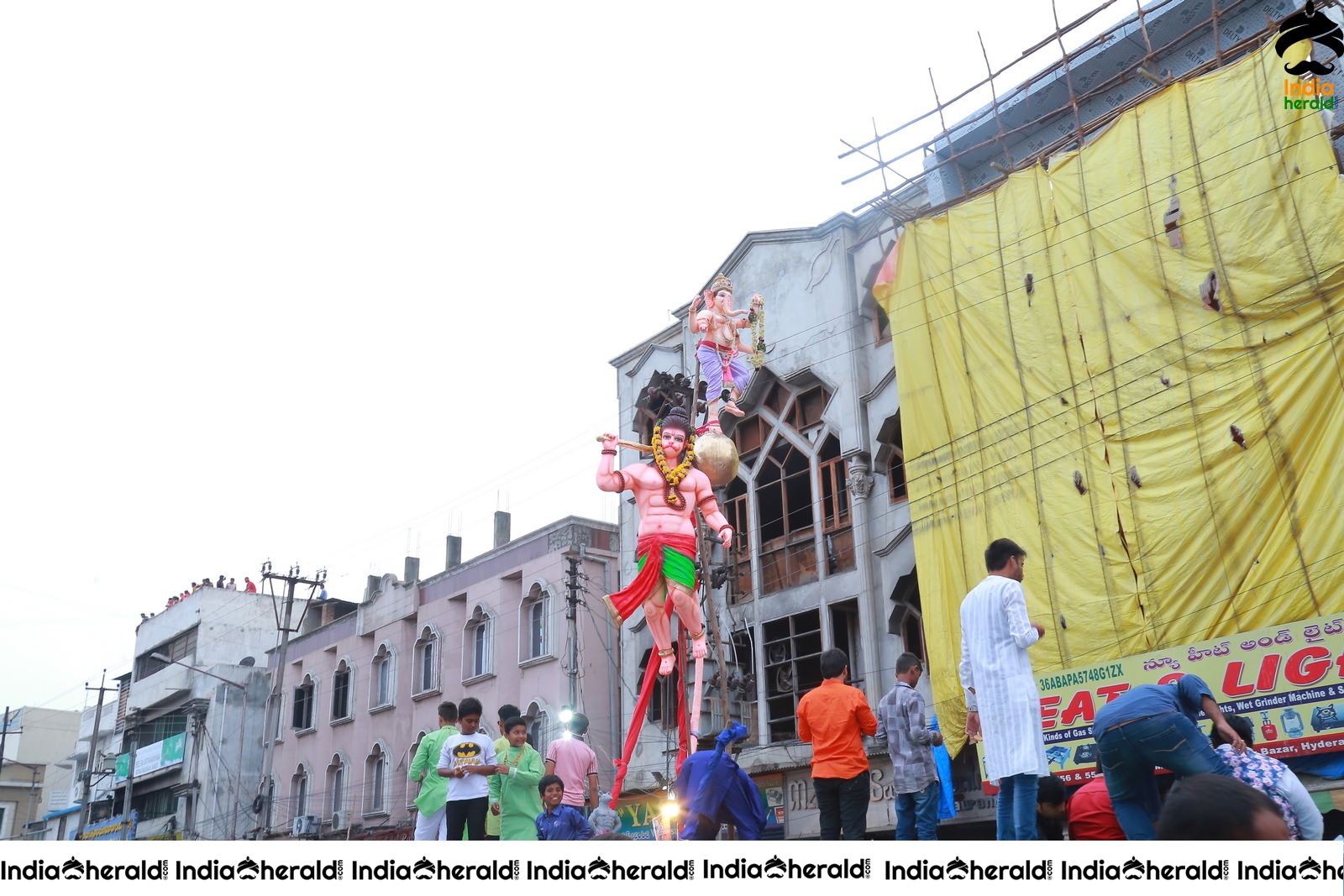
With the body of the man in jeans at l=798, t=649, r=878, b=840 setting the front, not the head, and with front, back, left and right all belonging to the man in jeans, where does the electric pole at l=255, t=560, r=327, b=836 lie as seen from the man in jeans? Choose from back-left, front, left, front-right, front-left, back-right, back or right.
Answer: front-left

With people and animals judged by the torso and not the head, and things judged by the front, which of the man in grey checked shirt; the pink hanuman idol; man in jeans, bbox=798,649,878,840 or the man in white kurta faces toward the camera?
the pink hanuman idol

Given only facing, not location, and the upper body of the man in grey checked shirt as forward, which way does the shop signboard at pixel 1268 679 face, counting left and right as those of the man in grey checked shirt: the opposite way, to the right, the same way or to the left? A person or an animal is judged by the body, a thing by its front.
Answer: the opposite way

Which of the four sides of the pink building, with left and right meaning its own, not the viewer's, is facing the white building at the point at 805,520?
left

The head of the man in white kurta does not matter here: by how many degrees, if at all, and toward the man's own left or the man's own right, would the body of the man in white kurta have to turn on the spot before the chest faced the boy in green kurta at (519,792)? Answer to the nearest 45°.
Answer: approximately 90° to the man's own left

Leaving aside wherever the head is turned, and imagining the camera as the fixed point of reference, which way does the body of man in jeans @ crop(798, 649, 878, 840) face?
away from the camera

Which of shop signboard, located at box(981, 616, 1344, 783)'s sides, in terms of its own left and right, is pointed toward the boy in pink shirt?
front

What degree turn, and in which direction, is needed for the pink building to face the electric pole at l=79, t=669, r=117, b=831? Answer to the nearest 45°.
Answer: approximately 90° to its right

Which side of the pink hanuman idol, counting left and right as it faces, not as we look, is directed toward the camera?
front

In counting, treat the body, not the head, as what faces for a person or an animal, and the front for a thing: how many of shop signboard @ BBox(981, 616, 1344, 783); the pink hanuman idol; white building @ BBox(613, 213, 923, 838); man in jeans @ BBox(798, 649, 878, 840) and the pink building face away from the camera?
1

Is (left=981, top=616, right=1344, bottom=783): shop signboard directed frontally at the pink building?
no

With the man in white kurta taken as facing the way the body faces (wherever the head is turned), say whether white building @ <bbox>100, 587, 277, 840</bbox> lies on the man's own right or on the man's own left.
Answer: on the man's own left

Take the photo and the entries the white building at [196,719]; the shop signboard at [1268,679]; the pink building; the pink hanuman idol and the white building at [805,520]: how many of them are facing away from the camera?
0

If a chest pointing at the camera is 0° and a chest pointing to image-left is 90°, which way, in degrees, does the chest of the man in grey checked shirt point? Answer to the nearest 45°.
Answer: approximately 225°

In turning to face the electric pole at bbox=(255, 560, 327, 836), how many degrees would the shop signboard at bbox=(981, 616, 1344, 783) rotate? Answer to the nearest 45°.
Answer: approximately 90° to its right

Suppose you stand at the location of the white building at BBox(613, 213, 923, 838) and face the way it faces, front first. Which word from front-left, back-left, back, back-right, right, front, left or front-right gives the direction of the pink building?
right

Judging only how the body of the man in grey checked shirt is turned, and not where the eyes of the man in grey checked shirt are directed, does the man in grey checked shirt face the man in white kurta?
no
